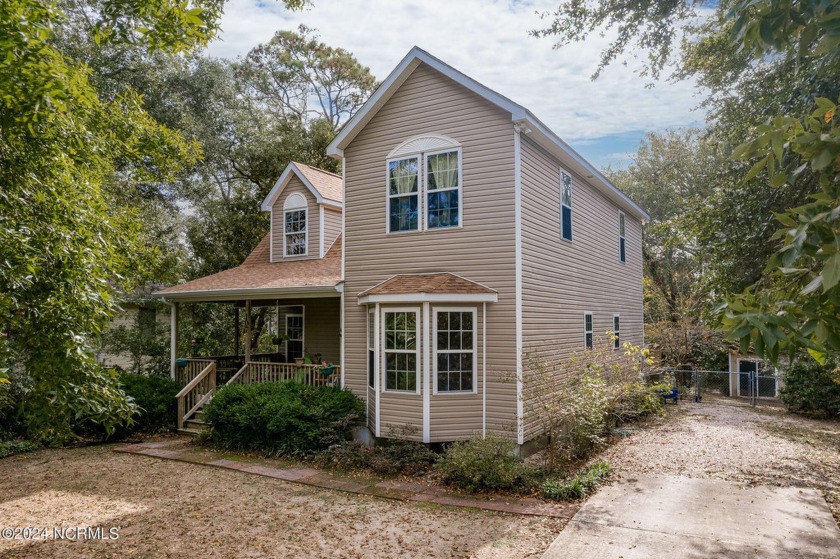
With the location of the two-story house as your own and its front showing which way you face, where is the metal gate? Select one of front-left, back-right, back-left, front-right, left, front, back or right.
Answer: back

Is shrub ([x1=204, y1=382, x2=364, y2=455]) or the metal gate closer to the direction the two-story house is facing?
the shrub

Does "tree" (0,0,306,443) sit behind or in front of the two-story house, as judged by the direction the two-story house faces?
in front

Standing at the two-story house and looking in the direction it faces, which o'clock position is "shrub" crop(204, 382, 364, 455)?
The shrub is roughly at 2 o'clock from the two-story house.

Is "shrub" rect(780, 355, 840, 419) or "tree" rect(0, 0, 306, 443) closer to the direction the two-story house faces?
the tree

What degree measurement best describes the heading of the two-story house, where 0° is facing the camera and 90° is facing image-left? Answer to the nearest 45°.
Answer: approximately 45°
